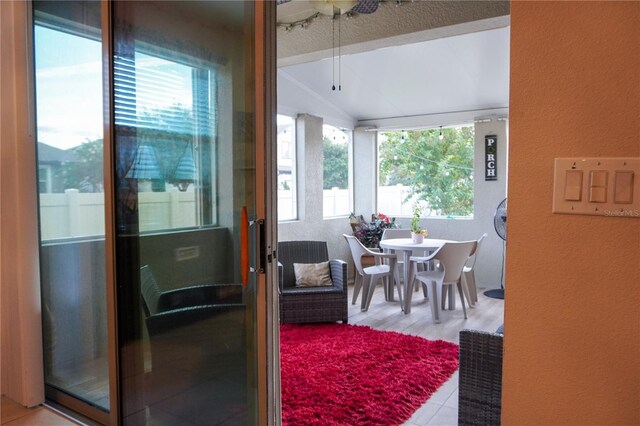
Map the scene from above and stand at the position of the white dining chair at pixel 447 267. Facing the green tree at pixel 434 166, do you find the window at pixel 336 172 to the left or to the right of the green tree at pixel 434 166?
left

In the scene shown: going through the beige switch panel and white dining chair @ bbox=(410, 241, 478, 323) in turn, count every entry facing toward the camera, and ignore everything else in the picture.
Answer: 1

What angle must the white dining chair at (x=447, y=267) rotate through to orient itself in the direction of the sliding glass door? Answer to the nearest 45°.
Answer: approximately 135° to its left

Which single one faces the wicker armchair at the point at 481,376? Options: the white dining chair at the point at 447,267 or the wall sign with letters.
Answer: the wall sign with letters

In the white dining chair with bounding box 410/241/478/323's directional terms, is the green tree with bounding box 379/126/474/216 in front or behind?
in front

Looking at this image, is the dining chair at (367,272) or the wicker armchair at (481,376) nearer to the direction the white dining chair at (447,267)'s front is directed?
the dining chair

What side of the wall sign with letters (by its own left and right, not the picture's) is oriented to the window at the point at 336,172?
right

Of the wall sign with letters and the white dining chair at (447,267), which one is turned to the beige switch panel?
the wall sign with letters

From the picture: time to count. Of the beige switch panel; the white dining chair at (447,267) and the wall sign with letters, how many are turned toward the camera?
2

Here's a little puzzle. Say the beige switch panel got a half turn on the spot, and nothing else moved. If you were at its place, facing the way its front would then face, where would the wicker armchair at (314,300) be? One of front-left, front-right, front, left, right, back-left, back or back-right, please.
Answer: front-left

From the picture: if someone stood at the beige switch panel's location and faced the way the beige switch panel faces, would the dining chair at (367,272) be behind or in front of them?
behind

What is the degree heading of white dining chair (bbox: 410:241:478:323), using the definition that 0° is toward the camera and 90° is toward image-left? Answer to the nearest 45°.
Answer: approximately 135°
